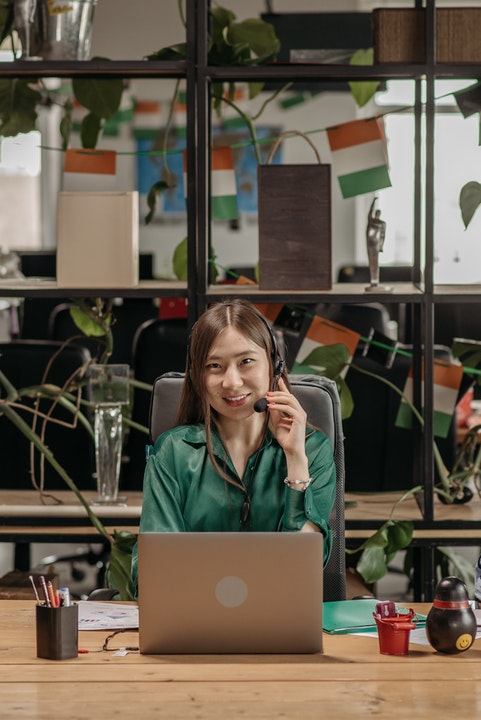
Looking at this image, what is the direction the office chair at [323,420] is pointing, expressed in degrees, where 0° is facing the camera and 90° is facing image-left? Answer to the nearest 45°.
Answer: approximately 0°

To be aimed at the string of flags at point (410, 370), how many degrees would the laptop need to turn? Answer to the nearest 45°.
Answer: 0° — it already faces it

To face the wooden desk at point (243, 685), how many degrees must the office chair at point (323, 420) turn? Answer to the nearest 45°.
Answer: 0° — it already faces it

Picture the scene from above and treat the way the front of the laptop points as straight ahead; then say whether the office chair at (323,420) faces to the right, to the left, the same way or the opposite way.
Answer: the opposite way

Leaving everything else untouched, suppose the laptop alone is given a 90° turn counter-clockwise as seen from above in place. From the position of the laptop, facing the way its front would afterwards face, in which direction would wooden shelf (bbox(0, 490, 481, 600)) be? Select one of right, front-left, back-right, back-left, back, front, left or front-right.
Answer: right

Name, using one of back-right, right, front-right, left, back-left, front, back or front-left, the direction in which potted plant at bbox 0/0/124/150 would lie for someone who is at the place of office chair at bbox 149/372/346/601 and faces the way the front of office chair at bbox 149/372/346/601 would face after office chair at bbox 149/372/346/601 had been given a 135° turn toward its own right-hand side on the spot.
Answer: front

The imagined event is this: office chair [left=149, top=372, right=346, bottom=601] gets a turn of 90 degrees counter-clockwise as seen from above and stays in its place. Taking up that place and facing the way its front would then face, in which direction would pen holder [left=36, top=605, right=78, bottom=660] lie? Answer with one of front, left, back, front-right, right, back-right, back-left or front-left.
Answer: back-right

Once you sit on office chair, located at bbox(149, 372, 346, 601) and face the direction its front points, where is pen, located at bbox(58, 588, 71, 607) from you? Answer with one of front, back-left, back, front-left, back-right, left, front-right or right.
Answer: front-right

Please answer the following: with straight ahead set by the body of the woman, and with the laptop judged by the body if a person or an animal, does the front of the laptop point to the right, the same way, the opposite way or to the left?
the opposite way

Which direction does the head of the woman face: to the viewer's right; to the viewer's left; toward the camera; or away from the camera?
toward the camera

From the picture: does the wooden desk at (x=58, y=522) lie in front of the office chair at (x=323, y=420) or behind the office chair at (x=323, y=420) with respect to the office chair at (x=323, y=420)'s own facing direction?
behind

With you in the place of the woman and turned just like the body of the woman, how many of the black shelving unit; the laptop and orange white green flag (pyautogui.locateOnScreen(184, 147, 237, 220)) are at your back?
2

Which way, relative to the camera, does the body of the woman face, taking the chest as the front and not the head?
toward the camera

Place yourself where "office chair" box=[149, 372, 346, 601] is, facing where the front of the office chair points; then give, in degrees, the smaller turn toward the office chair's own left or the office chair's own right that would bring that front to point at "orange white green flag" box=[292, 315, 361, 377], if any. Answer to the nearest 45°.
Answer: approximately 180°

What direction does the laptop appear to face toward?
away from the camera

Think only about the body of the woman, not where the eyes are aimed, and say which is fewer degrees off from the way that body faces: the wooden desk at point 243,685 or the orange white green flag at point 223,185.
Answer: the wooden desk

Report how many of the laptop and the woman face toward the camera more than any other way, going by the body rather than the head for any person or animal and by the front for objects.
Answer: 1
